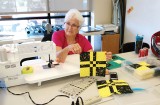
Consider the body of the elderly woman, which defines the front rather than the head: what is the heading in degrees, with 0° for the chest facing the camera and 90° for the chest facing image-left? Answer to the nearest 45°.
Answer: approximately 0°
